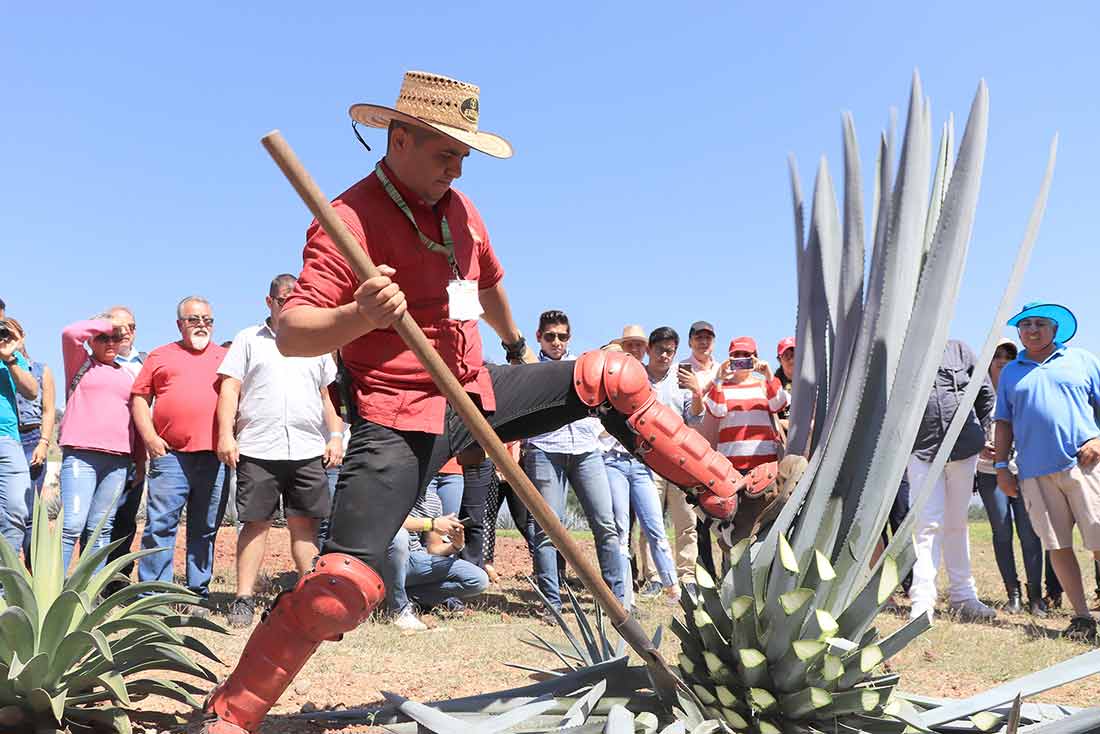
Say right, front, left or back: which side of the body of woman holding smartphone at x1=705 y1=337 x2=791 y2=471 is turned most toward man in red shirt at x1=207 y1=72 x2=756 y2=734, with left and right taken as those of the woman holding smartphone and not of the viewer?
front

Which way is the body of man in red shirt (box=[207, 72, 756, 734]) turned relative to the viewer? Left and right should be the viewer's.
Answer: facing the viewer and to the right of the viewer

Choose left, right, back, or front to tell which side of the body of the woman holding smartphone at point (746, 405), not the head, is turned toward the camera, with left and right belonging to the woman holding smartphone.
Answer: front

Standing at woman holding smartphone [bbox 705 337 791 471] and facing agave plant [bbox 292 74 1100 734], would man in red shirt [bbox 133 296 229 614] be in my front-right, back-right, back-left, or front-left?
front-right

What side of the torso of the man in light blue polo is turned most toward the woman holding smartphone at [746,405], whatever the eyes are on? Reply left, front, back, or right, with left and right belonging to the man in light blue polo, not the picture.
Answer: right

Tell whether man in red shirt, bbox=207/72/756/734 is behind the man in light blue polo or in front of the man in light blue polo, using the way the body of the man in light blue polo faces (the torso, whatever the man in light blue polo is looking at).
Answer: in front

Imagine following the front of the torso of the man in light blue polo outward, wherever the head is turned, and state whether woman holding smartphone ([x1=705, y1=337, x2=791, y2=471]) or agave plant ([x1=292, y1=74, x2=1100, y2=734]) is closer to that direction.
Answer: the agave plant

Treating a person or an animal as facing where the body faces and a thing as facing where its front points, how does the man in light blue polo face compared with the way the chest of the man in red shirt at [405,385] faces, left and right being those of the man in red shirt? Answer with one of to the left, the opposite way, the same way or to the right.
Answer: to the right

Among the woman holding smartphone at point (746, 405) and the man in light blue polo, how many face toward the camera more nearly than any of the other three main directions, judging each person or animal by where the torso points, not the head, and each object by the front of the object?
2

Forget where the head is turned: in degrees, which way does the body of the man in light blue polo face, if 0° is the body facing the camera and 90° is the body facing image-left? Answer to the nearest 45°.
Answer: approximately 0°

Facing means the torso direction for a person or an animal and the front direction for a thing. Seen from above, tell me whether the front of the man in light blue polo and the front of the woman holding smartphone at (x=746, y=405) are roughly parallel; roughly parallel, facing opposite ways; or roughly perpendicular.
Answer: roughly parallel

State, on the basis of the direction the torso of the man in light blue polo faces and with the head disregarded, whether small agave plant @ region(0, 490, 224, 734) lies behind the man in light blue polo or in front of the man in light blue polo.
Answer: in front

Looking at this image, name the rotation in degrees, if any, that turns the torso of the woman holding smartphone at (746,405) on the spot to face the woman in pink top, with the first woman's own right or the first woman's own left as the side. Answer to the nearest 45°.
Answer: approximately 90° to the first woman's own right
